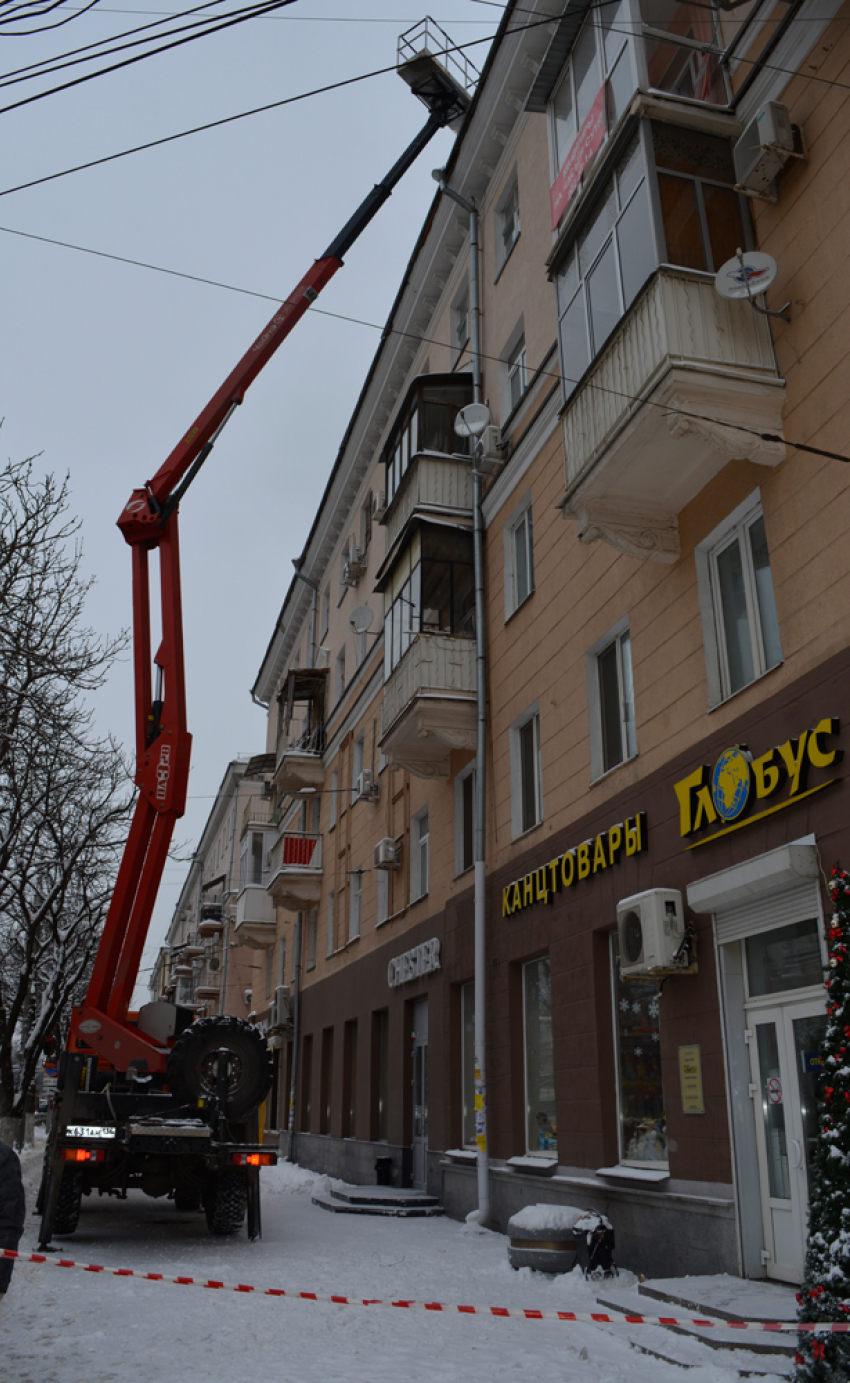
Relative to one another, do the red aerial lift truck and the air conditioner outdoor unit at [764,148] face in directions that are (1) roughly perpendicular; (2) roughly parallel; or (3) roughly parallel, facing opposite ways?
roughly perpendicular

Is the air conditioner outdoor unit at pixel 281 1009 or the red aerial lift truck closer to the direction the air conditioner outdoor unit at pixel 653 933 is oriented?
the red aerial lift truck

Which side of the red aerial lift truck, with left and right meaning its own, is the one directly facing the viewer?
back

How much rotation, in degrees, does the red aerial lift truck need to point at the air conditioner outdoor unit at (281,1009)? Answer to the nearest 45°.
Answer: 0° — it already faces it

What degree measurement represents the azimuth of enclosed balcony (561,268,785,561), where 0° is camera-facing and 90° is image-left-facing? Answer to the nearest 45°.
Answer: approximately 45°
